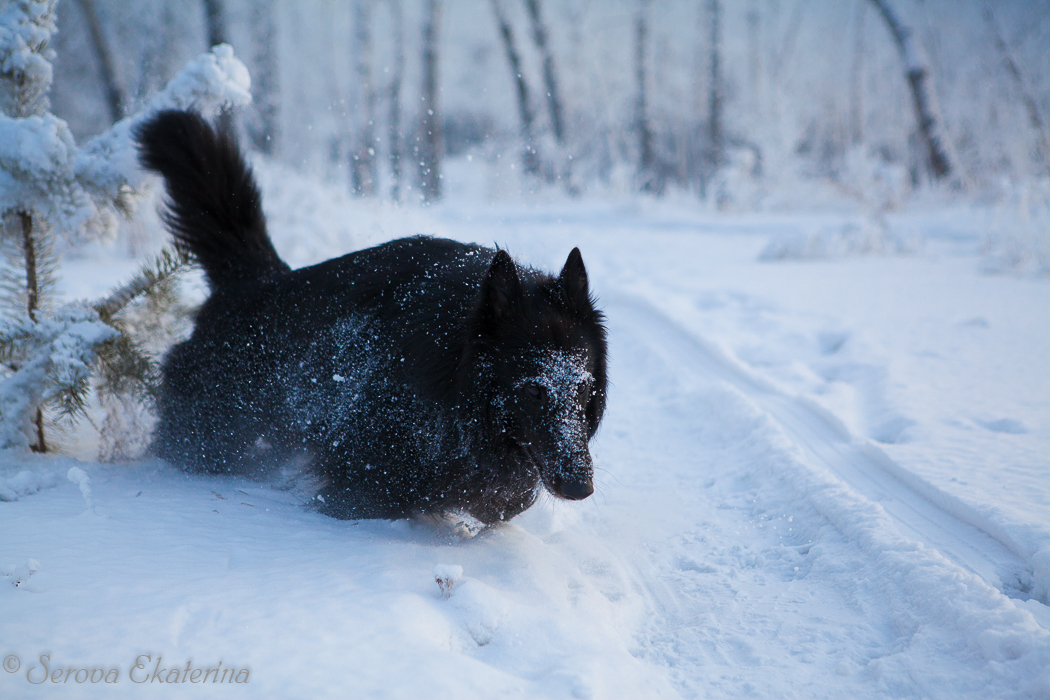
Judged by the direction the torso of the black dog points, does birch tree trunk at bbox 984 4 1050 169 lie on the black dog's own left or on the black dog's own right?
on the black dog's own left

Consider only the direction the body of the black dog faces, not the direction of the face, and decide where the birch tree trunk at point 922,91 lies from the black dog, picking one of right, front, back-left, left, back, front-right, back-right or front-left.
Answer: left

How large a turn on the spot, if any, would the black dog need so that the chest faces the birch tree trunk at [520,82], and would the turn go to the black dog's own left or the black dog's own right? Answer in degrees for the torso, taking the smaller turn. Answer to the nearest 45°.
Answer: approximately 135° to the black dog's own left

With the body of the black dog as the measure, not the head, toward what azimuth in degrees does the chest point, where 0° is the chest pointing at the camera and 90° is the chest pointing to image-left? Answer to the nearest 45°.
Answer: approximately 315°

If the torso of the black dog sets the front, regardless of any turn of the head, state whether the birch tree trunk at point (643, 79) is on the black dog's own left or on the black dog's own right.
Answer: on the black dog's own left

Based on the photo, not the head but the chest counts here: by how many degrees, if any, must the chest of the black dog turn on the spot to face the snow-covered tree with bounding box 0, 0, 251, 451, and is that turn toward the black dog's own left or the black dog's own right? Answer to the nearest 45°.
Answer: approximately 180°

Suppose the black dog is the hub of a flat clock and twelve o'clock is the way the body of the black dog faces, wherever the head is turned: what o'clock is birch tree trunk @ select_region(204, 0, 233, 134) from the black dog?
The birch tree trunk is roughly at 7 o'clock from the black dog.

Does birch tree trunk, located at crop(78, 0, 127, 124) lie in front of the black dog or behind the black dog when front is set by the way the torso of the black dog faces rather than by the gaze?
behind

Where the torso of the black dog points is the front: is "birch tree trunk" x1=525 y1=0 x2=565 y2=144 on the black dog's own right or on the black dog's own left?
on the black dog's own left
